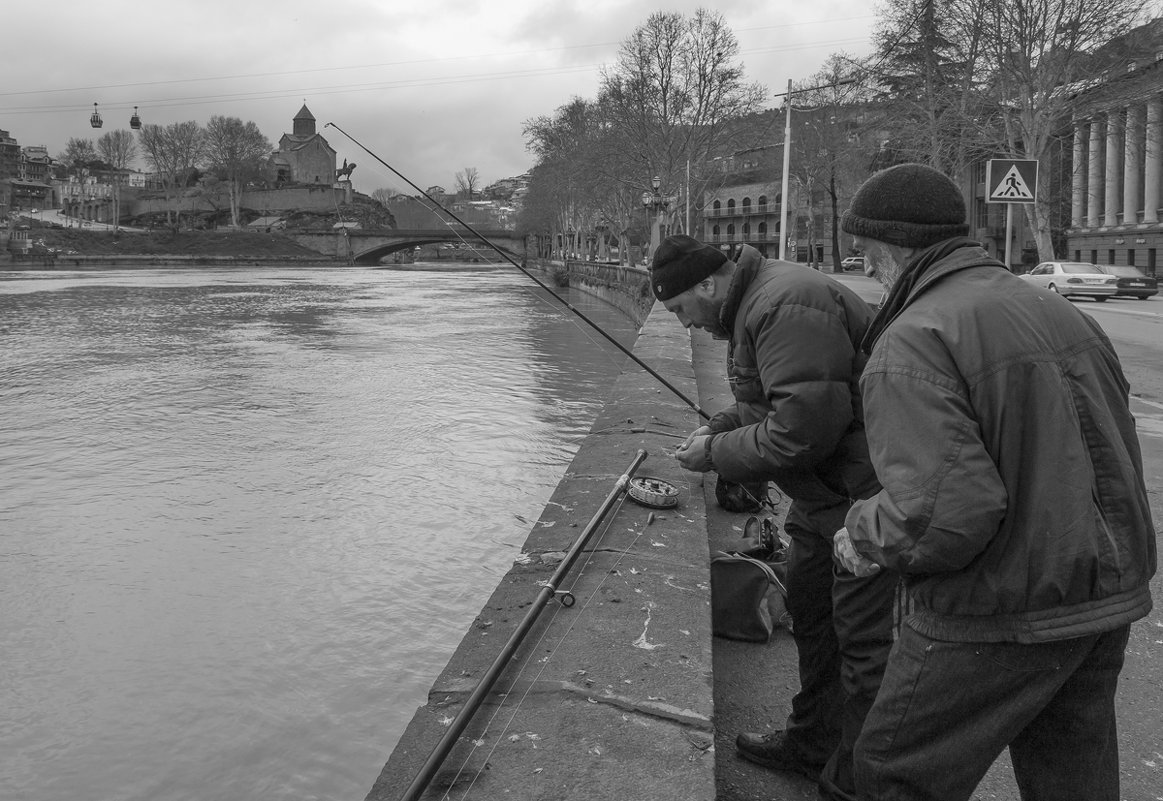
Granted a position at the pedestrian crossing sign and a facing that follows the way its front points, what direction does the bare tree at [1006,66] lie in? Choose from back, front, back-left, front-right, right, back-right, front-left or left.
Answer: back

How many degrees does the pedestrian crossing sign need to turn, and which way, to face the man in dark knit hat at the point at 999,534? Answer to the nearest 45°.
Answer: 0° — it already faces them

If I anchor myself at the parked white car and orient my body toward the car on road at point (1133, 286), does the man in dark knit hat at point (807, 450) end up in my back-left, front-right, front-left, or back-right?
back-right

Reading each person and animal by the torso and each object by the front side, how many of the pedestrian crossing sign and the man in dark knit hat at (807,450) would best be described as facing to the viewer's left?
1

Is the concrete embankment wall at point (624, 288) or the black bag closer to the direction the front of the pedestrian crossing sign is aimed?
the black bag

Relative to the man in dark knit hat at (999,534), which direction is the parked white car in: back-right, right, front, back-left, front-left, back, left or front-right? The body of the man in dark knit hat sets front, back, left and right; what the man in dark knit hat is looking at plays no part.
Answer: front-right

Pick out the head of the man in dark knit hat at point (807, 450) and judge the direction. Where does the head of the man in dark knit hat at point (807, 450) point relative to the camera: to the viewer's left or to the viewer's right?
to the viewer's left

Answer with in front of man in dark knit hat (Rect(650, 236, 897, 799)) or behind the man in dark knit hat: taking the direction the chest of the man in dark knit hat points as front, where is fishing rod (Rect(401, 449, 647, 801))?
in front

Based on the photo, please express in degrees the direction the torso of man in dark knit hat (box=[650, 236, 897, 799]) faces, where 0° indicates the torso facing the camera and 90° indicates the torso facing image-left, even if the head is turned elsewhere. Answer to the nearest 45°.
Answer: approximately 90°

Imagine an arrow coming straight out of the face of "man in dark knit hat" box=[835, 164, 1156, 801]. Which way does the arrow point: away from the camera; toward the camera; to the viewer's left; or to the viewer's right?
to the viewer's left

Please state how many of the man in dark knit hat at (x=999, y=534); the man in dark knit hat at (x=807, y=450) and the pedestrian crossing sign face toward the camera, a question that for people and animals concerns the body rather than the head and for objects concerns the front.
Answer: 1

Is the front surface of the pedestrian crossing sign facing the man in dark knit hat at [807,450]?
yes

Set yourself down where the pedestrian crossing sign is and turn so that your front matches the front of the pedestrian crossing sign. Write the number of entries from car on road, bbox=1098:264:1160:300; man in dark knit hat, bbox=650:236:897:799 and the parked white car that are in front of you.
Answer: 1

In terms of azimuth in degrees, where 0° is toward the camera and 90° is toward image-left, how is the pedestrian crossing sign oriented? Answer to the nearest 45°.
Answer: approximately 0°

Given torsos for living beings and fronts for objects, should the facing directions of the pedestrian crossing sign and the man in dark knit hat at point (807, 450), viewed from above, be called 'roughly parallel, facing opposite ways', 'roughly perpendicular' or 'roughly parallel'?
roughly perpendicular

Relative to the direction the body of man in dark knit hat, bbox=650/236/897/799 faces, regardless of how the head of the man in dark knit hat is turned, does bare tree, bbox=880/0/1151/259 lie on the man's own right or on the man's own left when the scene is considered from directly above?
on the man's own right

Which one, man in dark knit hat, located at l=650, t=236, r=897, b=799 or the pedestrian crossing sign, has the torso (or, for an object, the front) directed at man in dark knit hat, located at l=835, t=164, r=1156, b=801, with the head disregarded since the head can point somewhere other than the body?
the pedestrian crossing sign
